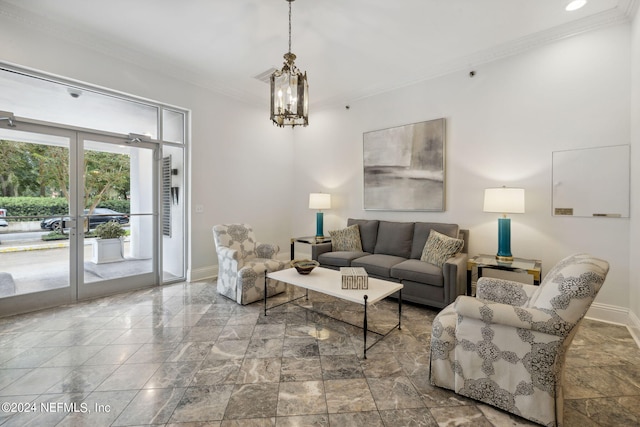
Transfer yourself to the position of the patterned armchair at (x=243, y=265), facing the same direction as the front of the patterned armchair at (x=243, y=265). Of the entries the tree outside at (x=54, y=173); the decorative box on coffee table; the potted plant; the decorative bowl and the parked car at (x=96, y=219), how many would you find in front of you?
2

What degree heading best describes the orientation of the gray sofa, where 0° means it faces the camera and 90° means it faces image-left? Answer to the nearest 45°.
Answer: approximately 45°

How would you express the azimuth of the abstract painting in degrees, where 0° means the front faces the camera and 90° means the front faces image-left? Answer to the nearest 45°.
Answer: approximately 45°

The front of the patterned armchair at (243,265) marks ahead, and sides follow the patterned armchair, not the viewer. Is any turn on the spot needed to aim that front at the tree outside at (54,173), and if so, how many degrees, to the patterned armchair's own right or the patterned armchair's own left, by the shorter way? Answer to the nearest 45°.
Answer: approximately 135° to the patterned armchair's own right

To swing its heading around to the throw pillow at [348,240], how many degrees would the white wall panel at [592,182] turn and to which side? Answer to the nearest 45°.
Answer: approximately 45° to its right

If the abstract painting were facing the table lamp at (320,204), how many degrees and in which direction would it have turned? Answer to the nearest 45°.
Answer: approximately 45° to its right

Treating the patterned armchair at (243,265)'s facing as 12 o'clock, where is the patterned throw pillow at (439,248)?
The patterned throw pillow is roughly at 11 o'clock from the patterned armchair.

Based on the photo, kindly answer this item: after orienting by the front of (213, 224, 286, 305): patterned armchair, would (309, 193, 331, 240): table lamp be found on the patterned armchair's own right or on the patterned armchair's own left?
on the patterned armchair's own left

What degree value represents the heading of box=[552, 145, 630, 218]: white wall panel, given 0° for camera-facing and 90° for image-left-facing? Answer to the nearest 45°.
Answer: approximately 45°

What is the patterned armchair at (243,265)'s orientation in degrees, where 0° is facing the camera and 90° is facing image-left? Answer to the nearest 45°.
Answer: approximately 315°
